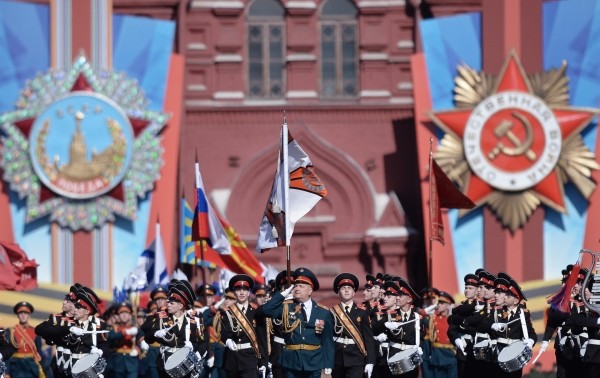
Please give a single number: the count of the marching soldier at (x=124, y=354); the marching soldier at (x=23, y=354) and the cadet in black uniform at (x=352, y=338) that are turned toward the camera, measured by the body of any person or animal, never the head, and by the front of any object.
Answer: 3

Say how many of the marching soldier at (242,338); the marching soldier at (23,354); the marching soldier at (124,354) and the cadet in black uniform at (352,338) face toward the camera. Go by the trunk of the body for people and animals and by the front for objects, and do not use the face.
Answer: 4

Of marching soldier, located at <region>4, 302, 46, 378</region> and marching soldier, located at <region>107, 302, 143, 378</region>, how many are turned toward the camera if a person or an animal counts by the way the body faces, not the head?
2

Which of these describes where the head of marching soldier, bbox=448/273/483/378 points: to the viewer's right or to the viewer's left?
to the viewer's left

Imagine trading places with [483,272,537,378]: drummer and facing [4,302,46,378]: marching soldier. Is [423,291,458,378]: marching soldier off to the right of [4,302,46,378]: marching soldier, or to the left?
right

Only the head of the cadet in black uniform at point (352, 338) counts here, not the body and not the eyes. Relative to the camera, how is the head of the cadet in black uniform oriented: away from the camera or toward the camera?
toward the camera

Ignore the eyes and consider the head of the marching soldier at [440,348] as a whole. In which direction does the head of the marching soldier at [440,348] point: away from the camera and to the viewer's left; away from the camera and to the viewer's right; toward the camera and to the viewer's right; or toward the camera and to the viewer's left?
toward the camera and to the viewer's left

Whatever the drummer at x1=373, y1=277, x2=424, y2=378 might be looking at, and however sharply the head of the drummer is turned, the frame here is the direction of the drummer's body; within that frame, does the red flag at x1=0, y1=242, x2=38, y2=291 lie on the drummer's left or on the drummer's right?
on the drummer's right

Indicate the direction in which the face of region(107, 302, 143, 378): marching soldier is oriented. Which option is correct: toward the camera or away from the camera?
toward the camera

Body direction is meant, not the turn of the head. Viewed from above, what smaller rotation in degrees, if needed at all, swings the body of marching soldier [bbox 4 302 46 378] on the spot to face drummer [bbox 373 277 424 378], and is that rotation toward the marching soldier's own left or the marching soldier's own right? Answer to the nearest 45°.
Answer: approximately 45° to the marching soldier's own left

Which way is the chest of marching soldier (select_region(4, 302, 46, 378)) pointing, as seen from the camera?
toward the camera

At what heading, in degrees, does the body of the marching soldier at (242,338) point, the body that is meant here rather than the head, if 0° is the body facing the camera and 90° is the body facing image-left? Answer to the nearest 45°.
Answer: approximately 0°

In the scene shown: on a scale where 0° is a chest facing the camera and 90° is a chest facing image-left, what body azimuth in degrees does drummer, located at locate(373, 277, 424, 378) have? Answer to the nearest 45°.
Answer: approximately 45°
